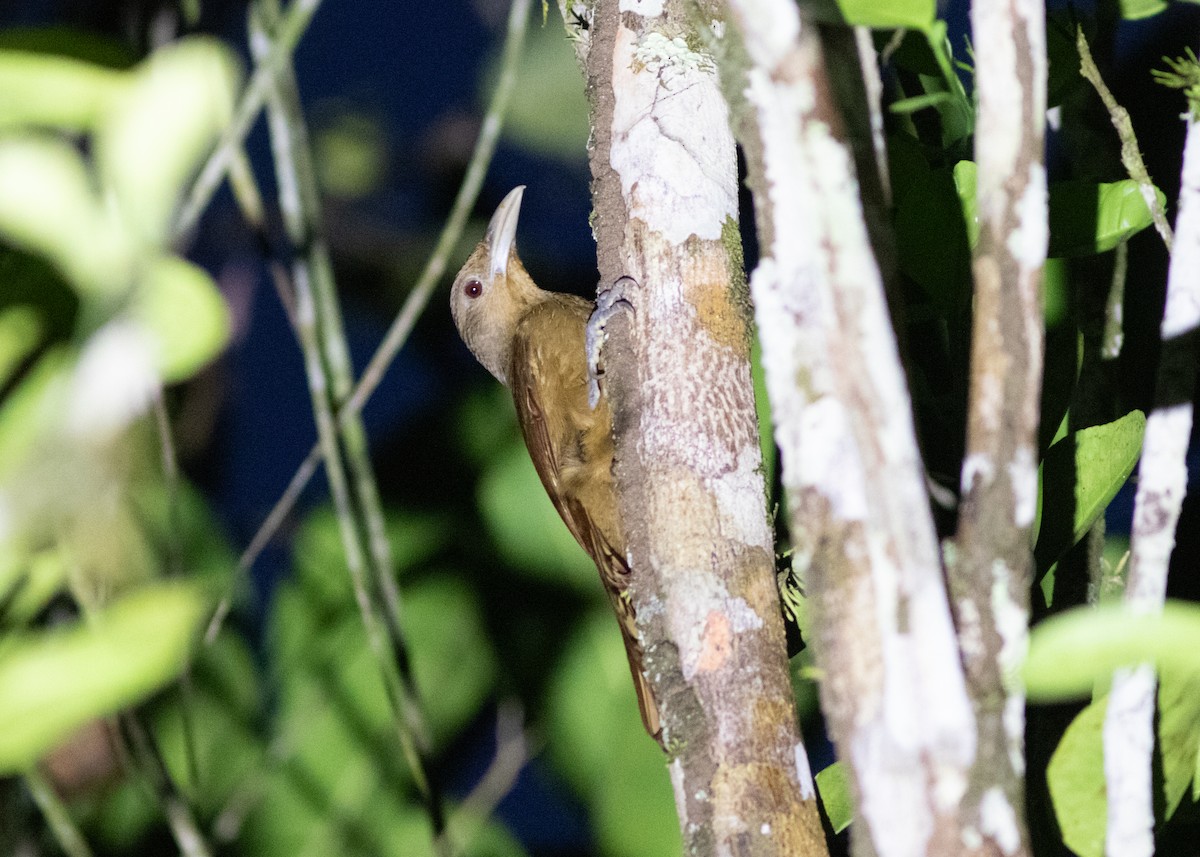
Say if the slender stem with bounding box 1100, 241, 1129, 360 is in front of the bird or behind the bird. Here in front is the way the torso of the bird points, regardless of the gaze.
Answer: in front

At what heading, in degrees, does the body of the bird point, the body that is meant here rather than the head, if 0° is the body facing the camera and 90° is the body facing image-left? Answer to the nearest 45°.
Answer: approximately 270°

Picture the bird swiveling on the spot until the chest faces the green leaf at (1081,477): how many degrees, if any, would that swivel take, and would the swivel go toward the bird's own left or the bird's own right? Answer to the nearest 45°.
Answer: approximately 45° to the bird's own right
